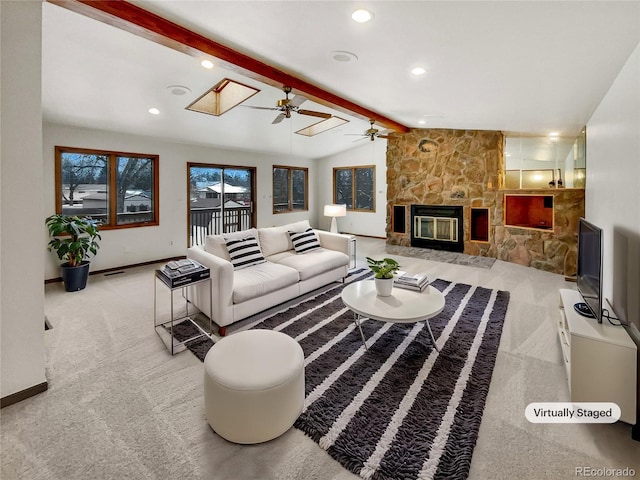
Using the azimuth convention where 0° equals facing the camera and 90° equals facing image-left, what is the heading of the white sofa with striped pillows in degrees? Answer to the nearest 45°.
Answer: approximately 315°

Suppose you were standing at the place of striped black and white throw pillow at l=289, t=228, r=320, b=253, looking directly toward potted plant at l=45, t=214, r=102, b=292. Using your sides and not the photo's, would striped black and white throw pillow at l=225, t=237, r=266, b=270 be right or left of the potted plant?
left

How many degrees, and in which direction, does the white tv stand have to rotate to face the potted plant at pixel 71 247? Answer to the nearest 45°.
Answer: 0° — it already faces it

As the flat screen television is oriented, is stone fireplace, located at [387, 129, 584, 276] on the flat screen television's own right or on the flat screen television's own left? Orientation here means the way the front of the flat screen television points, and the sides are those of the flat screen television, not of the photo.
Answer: on the flat screen television's own right

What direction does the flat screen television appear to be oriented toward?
to the viewer's left

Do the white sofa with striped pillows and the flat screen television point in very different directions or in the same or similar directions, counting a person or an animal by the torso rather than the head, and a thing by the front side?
very different directions

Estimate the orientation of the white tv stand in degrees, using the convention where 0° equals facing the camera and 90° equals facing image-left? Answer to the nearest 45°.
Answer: approximately 90°

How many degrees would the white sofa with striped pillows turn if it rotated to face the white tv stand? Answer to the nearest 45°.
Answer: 0° — it already faces it

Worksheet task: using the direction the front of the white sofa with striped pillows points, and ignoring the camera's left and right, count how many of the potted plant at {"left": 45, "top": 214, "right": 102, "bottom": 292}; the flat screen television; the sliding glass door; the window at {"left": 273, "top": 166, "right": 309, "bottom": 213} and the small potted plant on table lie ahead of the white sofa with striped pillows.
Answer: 2
